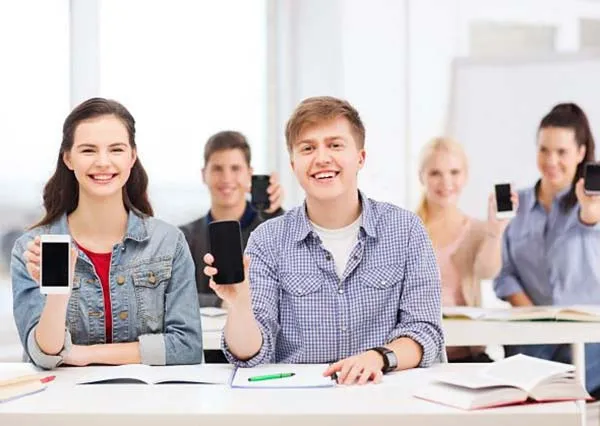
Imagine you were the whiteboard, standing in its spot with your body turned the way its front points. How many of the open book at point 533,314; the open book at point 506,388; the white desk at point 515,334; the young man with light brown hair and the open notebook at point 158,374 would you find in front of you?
5

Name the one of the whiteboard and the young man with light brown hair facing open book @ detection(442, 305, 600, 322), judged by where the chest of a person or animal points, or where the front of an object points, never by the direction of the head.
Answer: the whiteboard

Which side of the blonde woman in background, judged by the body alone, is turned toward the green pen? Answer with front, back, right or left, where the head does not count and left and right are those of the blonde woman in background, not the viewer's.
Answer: front

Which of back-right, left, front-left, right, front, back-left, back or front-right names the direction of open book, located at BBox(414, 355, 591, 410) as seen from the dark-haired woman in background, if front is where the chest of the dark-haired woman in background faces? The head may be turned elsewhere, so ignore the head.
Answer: front-left

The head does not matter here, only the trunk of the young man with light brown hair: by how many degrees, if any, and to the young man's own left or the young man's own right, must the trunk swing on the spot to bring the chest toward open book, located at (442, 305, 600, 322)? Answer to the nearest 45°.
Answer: approximately 135° to the young man's own left

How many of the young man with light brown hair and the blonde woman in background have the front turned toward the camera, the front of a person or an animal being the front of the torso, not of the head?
2

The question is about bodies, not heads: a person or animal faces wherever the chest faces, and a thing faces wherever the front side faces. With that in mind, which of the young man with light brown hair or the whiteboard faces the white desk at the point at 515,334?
the whiteboard

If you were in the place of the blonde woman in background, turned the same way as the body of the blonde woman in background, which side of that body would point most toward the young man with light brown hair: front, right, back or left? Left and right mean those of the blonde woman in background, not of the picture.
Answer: front

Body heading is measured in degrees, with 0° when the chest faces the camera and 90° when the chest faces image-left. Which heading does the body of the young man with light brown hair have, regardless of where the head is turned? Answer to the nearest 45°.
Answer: approximately 0°

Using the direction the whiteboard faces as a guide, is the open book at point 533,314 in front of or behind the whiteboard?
in front
